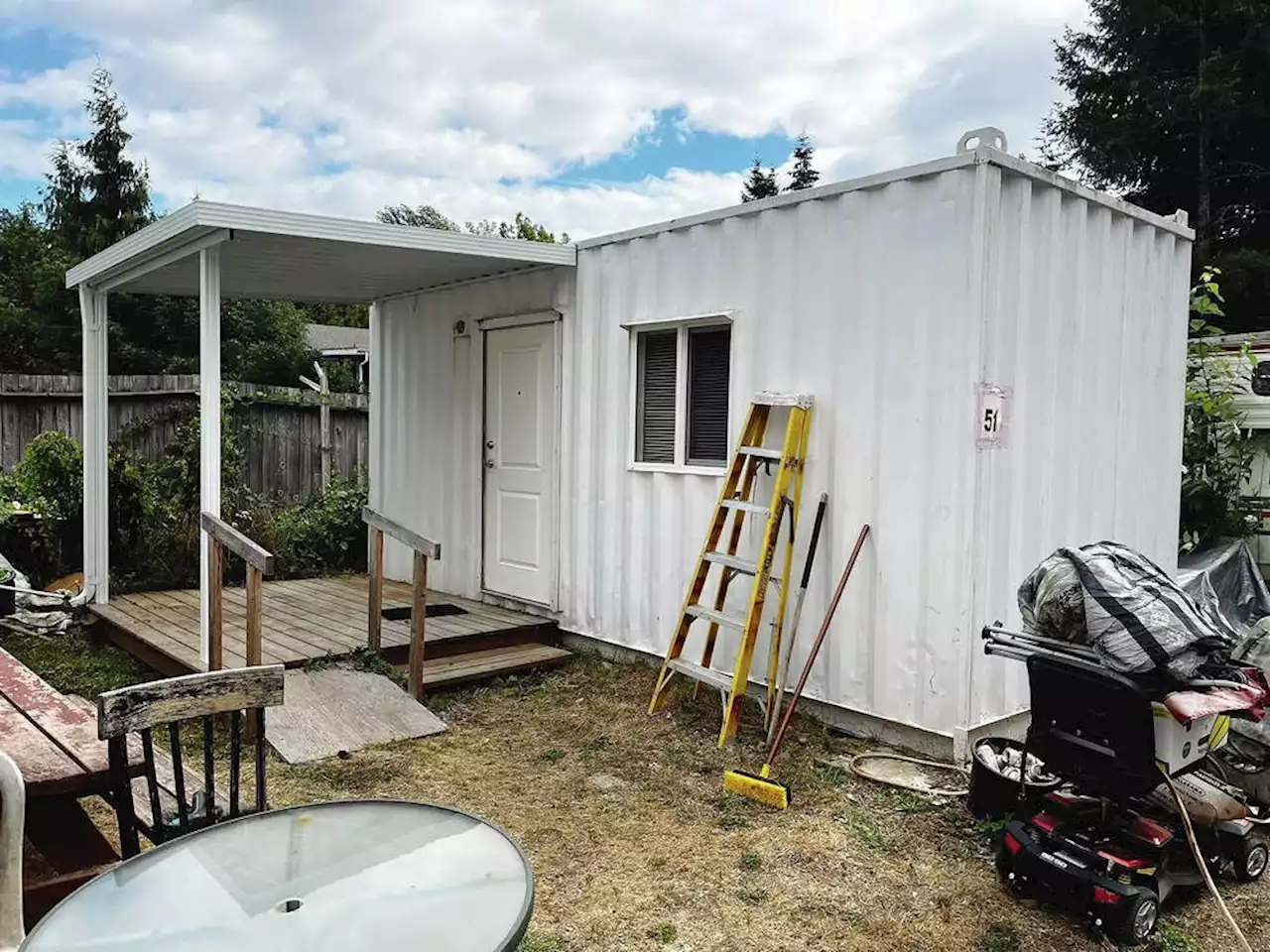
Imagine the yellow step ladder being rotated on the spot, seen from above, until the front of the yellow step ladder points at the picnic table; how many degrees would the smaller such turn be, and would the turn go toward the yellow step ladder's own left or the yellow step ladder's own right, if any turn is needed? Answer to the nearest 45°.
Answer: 0° — it already faces it

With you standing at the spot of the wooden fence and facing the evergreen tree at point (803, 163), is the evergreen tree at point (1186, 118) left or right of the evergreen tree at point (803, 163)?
right

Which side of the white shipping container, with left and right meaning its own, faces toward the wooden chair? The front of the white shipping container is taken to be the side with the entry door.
front

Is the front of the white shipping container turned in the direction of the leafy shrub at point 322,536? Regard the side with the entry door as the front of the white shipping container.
no

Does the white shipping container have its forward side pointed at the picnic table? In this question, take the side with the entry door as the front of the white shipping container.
yes

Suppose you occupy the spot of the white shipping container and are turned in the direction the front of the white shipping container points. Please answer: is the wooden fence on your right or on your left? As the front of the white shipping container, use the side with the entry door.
on your right

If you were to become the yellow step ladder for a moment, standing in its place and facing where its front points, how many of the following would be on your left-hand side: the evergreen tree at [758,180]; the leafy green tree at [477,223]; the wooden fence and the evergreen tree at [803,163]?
0

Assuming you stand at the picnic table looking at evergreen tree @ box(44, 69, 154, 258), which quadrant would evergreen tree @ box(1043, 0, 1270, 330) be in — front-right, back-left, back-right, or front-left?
front-right

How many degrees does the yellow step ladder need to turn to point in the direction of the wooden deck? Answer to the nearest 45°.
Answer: approximately 45° to its right

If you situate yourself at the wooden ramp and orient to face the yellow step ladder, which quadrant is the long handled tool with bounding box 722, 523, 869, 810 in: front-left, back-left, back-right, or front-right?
front-right

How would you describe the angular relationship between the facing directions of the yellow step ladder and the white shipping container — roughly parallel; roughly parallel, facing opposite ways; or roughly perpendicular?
roughly parallel

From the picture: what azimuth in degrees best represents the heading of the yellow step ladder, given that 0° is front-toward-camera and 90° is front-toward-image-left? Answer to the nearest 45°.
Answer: approximately 45°

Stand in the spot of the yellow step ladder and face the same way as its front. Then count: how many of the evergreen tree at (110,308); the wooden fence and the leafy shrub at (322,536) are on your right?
3

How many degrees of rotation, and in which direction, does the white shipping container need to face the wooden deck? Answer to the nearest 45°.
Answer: approximately 45° to its right

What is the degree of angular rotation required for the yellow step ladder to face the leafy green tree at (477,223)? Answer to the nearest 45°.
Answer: approximately 135° to its right

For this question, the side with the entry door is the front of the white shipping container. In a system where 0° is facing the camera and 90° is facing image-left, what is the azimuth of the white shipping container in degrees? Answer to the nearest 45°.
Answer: approximately 45°

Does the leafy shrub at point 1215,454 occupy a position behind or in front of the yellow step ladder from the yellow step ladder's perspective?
behind

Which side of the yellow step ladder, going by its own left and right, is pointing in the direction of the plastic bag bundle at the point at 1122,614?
left

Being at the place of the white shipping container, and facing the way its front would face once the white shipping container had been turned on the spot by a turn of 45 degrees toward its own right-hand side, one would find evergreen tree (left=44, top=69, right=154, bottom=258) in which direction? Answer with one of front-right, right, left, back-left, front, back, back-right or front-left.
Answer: front-right

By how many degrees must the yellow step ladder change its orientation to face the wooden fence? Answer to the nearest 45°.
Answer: approximately 90° to its right
